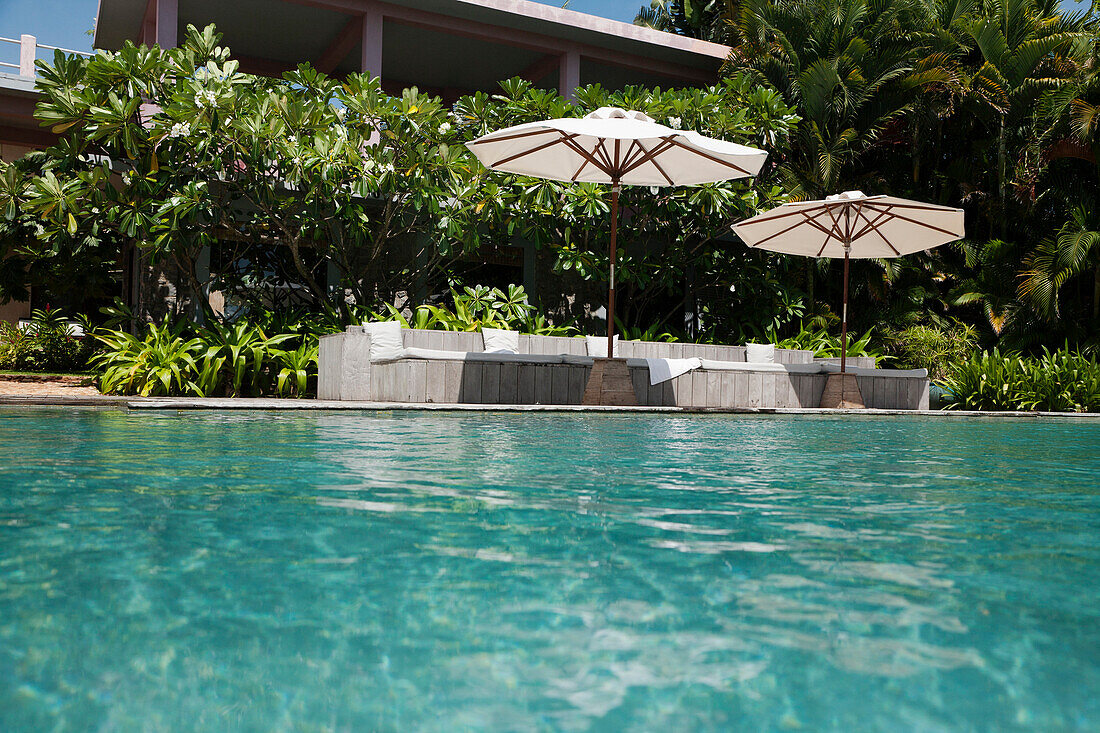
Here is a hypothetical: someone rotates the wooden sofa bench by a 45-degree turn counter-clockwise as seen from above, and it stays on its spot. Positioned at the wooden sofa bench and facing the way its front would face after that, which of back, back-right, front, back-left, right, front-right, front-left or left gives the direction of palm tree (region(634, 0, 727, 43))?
back-left

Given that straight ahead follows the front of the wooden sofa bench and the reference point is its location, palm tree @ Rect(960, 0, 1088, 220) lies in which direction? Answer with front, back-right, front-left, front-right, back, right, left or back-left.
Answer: back-left

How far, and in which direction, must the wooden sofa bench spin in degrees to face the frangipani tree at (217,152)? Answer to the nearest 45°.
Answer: approximately 90° to its right

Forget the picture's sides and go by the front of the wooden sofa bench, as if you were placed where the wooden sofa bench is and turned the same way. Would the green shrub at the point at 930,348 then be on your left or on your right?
on your left

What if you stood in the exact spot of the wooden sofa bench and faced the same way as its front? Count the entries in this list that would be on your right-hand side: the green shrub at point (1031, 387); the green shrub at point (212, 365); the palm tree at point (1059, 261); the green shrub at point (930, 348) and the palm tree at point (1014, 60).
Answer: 1

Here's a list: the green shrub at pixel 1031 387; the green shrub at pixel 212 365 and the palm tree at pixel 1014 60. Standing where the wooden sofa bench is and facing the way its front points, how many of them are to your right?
1

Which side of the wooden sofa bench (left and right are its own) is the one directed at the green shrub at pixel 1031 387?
left

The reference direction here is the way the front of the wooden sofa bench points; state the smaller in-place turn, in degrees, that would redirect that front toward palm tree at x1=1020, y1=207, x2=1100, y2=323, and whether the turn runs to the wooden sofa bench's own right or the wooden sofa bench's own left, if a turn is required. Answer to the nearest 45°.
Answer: approximately 135° to the wooden sofa bench's own left

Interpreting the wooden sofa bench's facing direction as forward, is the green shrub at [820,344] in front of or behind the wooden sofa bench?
behind

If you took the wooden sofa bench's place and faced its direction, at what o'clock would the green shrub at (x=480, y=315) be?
The green shrub is roughly at 5 o'clock from the wooden sofa bench.

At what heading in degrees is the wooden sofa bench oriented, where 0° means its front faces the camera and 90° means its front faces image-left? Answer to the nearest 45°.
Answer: approximately 0°

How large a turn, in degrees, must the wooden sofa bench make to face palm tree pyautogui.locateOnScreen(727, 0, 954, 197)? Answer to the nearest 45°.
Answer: approximately 135° to its left

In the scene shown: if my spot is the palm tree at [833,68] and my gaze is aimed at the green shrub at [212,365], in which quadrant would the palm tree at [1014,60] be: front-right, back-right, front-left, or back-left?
back-left

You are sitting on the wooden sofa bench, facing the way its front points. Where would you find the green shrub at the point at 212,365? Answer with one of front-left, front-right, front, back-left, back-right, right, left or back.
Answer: right
